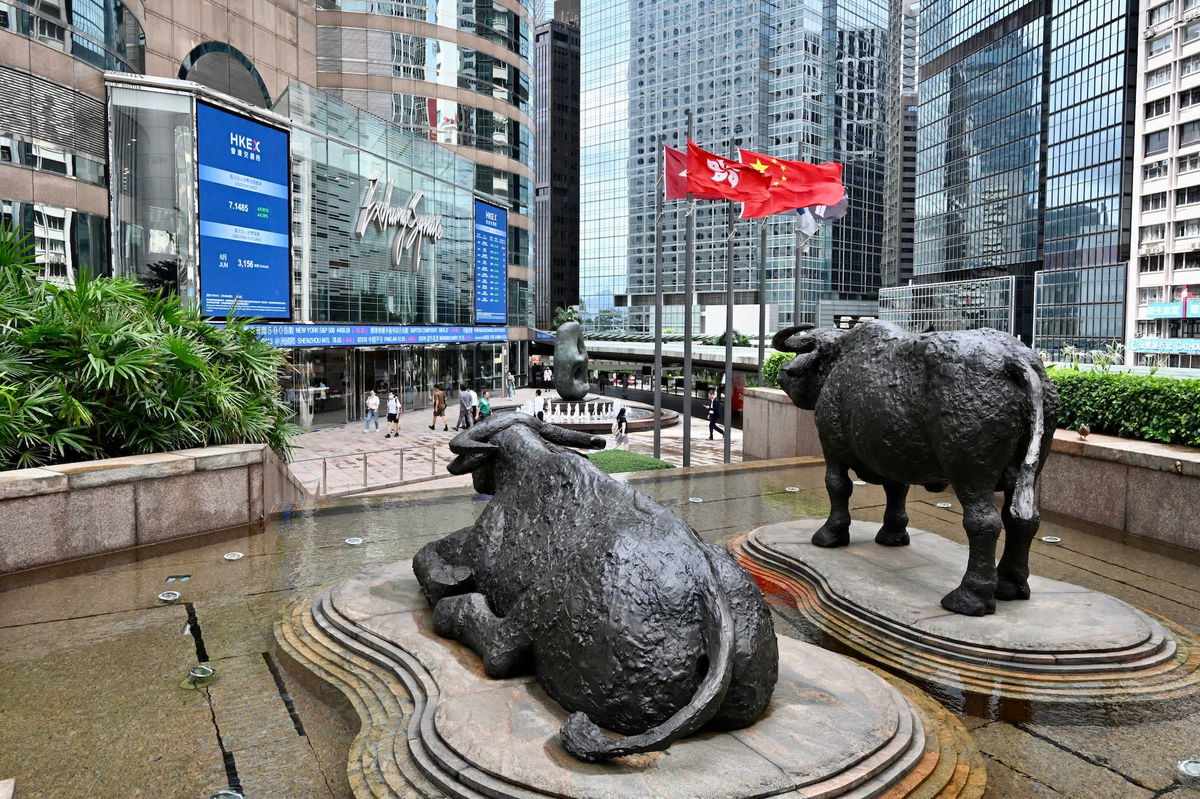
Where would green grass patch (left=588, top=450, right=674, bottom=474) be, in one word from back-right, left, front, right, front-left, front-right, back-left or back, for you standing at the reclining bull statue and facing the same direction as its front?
front-right

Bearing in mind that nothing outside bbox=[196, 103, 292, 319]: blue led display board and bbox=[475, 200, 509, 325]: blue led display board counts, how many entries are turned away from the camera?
0

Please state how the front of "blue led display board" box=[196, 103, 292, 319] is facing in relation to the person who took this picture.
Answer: facing the viewer and to the right of the viewer

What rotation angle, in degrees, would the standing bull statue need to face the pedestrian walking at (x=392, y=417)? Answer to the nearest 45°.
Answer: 0° — it already faces them

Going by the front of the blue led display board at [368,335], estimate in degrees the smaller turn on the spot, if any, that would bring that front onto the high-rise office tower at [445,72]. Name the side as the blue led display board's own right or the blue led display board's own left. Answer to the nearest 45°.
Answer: approximately 135° to the blue led display board's own left

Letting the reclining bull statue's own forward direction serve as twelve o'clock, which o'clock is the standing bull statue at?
The standing bull statue is roughly at 3 o'clock from the reclining bull statue.

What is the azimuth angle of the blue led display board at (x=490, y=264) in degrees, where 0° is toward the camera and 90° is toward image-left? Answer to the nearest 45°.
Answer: approximately 315°

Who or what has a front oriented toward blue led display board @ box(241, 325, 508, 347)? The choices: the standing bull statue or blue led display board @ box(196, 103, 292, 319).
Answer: the standing bull statue

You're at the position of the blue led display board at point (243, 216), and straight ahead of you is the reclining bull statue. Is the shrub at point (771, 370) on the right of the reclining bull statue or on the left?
left

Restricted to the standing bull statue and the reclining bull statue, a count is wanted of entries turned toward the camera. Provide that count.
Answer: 0

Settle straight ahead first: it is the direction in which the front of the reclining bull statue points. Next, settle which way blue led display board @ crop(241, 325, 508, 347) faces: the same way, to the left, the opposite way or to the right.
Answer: the opposite way

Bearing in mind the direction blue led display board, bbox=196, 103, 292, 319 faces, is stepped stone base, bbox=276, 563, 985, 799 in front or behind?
in front

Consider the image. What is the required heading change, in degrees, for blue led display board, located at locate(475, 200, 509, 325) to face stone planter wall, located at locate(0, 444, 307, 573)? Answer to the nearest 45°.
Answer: approximately 45° to its right

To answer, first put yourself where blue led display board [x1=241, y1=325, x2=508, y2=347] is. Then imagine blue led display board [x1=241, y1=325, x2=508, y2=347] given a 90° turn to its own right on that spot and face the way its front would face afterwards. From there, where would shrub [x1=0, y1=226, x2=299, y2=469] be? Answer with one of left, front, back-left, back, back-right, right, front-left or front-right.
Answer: front-left

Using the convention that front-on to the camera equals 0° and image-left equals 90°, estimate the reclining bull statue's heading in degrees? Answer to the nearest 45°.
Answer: approximately 135°
